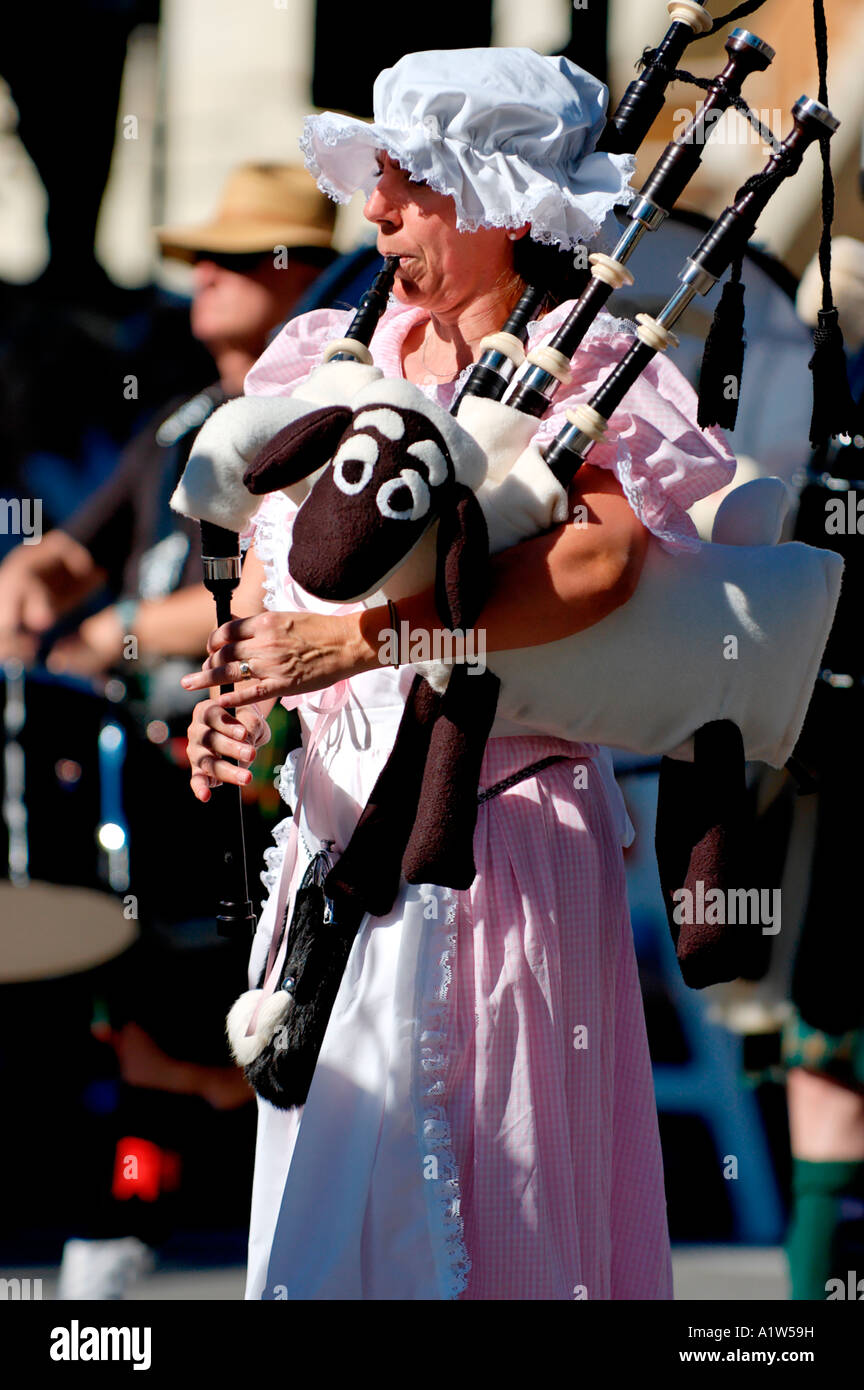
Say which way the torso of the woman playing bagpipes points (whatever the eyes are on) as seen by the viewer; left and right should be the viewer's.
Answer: facing the viewer and to the left of the viewer

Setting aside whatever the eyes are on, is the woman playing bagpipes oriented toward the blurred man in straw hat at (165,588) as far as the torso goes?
no

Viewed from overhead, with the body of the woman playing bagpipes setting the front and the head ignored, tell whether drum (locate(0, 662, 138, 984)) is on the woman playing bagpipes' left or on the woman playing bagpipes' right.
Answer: on the woman playing bagpipes' right
